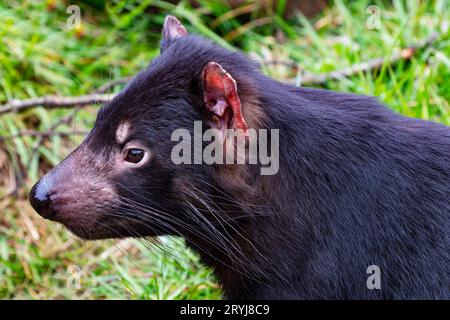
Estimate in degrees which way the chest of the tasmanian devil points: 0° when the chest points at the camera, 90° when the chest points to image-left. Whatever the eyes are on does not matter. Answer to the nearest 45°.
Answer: approximately 90°

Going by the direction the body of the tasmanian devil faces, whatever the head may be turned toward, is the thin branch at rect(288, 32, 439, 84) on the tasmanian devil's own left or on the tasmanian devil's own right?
on the tasmanian devil's own right

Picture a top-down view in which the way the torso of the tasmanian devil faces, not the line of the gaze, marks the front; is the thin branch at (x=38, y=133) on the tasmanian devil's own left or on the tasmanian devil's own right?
on the tasmanian devil's own right

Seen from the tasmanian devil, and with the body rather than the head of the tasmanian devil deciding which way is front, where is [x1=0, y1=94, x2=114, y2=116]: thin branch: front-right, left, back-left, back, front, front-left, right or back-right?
front-right

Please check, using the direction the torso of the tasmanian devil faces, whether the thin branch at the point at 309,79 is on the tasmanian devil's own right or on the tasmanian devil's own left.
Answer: on the tasmanian devil's own right
